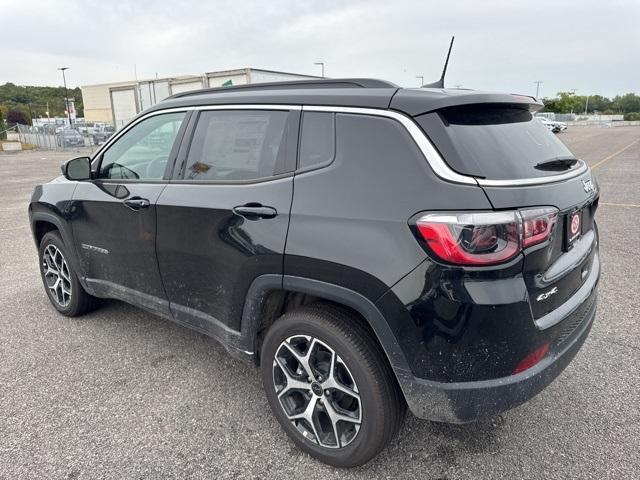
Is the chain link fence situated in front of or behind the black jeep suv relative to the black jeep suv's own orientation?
in front

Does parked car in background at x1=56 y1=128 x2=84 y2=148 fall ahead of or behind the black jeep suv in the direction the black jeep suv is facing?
ahead

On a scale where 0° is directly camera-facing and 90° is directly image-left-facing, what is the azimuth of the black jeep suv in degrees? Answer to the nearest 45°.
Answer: approximately 135°

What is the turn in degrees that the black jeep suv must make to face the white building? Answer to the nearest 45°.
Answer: approximately 45° to its right
